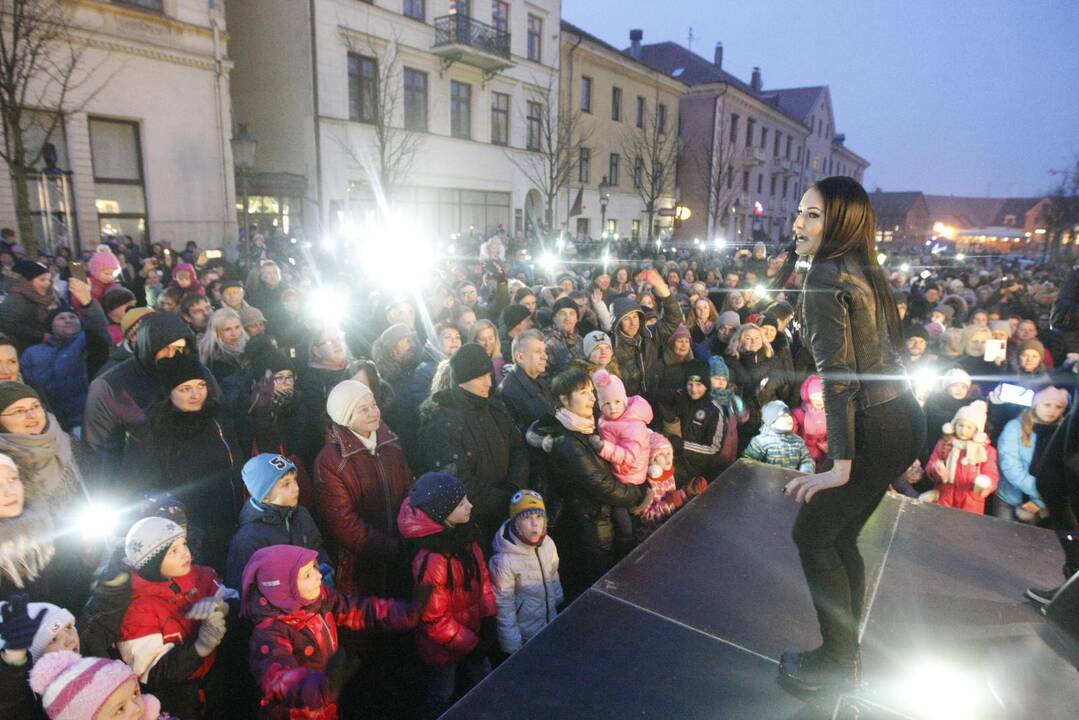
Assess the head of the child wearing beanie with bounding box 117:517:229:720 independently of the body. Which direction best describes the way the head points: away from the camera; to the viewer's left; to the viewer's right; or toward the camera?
to the viewer's right

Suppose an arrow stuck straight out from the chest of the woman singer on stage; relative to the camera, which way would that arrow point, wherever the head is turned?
to the viewer's left

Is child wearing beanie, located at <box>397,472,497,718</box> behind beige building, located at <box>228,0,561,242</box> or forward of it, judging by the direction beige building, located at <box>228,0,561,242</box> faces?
forward

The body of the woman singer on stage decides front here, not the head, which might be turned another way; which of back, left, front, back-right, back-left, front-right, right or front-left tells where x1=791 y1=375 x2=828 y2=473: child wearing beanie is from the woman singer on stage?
right

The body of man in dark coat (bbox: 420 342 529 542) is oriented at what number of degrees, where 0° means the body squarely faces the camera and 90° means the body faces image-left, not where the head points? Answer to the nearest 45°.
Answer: approximately 315°

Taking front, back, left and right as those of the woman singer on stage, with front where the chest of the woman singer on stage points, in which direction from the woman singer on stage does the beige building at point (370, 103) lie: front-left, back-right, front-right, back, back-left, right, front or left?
front-right

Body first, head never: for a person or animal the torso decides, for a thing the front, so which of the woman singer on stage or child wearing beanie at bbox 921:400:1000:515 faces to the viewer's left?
the woman singer on stage

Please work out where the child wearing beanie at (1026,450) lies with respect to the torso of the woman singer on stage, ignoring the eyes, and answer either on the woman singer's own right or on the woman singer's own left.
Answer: on the woman singer's own right

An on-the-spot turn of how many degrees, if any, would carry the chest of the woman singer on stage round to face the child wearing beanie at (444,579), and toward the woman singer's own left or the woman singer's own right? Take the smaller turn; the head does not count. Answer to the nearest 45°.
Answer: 0° — they already face them
